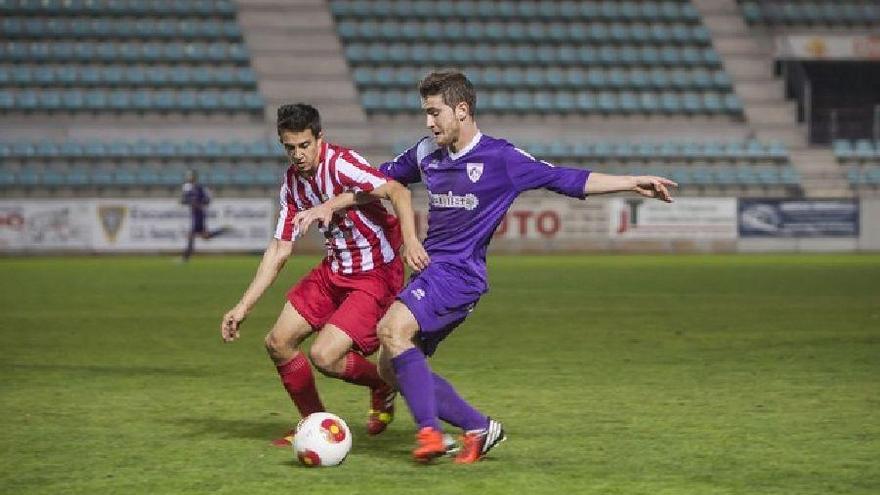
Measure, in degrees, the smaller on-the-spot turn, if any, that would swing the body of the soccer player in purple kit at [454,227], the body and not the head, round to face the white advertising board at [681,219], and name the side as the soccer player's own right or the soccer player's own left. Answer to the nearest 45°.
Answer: approximately 135° to the soccer player's own right

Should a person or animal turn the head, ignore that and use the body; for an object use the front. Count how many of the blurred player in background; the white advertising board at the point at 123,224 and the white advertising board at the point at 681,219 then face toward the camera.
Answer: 2

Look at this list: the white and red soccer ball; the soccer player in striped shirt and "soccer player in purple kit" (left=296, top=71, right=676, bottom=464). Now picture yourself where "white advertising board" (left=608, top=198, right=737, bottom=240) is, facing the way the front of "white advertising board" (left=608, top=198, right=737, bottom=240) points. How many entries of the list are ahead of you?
3

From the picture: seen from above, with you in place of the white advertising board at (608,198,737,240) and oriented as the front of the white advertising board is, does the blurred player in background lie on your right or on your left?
on your right

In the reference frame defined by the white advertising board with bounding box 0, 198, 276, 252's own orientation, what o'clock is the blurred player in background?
The blurred player in background is roughly at 11 o'clock from the white advertising board.

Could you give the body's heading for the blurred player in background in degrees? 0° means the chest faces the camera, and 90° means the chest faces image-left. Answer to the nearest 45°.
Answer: approximately 90°

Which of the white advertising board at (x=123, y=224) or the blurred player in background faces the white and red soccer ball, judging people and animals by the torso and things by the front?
the white advertising board

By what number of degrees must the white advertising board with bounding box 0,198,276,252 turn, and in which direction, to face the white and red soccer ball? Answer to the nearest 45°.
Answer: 0° — it already faces it

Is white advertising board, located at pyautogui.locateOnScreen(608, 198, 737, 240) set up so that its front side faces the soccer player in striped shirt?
yes

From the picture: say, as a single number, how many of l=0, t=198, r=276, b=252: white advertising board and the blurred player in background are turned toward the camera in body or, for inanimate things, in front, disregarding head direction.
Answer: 1

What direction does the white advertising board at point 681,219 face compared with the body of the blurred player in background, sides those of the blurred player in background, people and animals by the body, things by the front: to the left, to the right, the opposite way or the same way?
to the left

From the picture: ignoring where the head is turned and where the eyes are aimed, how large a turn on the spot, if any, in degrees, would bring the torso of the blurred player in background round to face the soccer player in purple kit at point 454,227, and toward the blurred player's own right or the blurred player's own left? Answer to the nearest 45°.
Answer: approximately 90° to the blurred player's own left
